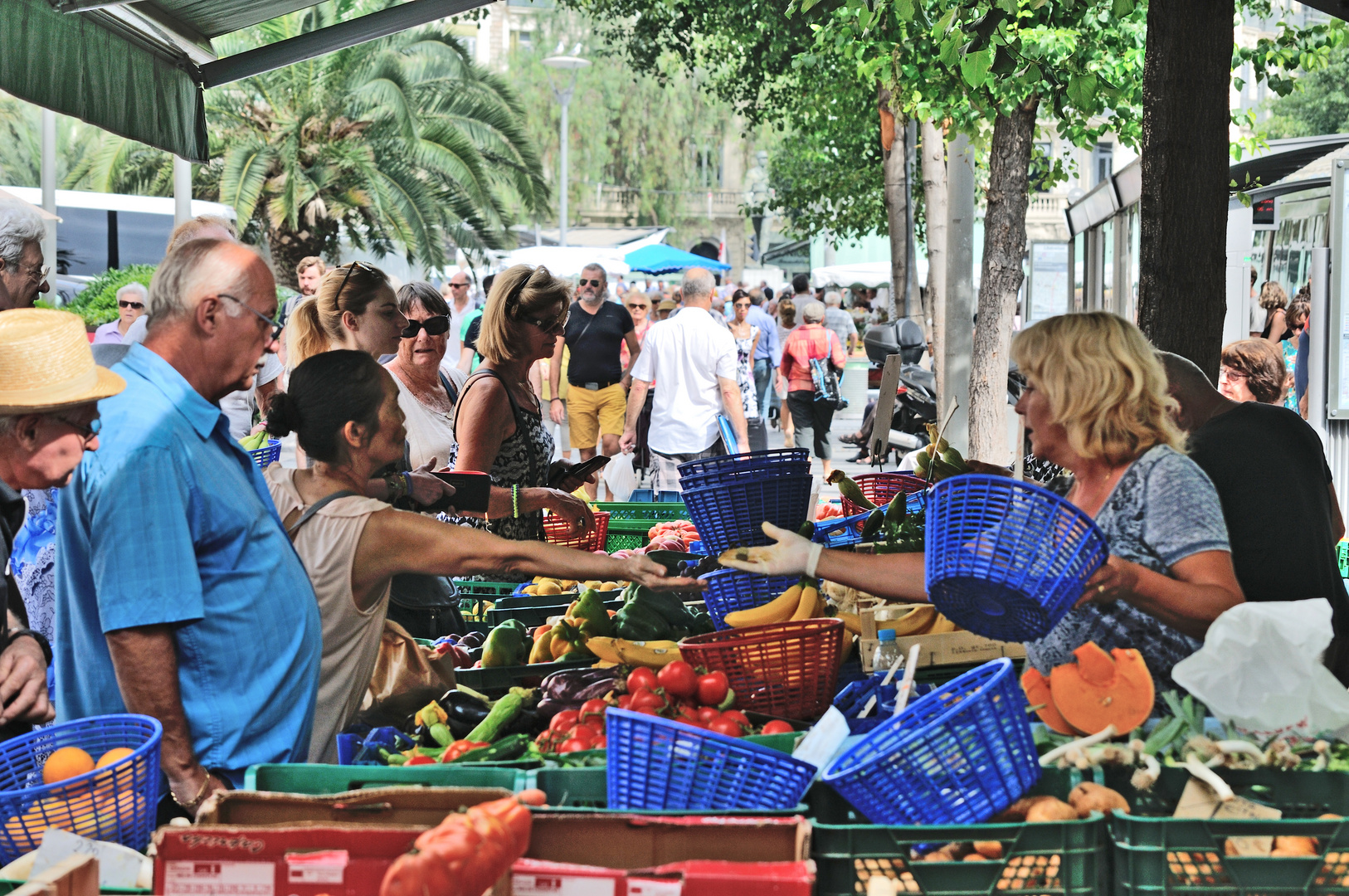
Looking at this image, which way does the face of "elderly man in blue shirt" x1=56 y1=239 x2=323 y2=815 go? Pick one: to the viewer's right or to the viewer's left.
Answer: to the viewer's right

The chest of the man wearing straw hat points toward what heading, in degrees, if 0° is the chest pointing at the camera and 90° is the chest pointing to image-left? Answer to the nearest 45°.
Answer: approximately 270°

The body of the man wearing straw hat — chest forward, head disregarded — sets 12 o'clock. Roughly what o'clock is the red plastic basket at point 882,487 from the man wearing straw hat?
The red plastic basket is roughly at 11 o'clock from the man wearing straw hat.

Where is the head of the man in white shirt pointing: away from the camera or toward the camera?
away from the camera

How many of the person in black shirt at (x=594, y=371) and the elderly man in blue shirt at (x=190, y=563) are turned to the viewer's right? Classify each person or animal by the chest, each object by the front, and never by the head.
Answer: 1

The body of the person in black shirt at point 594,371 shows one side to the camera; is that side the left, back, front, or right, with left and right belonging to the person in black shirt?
front

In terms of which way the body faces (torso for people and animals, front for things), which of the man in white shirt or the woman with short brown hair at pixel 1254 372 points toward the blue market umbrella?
the man in white shirt

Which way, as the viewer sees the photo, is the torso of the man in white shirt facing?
away from the camera

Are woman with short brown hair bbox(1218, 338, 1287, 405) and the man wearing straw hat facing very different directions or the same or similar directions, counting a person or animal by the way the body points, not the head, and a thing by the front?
very different directions

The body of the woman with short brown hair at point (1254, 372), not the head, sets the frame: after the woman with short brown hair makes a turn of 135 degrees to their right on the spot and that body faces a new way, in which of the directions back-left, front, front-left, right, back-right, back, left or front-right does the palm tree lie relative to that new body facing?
front-left

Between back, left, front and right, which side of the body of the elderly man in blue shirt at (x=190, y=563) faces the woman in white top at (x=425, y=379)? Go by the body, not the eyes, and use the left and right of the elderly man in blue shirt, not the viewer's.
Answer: left

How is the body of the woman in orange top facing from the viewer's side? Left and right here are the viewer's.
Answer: facing away from the viewer

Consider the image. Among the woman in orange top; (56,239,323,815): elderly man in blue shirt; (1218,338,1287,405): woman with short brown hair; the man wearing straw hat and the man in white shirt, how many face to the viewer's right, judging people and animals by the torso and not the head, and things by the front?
2

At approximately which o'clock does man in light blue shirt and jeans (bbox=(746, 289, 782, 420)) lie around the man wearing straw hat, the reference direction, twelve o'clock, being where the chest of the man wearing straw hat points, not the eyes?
The man in light blue shirt and jeans is roughly at 10 o'clock from the man wearing straw hat.

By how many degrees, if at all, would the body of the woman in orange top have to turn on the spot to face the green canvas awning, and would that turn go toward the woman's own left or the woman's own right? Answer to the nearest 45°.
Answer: approximately 180°

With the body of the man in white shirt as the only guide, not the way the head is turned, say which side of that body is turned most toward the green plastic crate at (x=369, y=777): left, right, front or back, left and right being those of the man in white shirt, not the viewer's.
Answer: back
